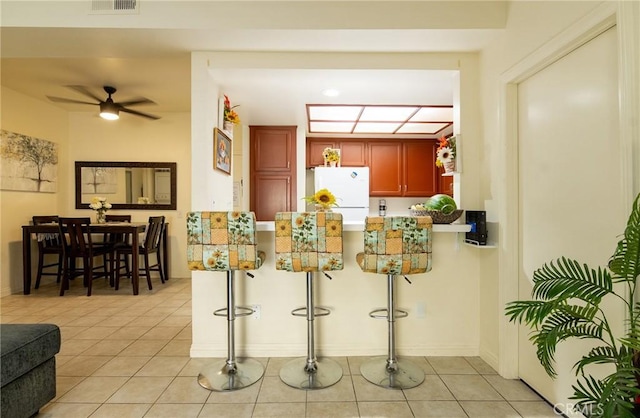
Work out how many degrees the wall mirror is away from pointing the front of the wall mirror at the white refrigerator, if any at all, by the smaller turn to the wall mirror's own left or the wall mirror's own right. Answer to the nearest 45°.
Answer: approximately 45° to the wall mirror's own left

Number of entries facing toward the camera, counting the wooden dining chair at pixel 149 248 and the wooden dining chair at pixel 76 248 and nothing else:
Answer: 0

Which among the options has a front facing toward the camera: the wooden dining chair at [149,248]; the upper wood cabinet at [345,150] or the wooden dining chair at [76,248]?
the upper wood cabinet

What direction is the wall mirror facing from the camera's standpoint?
toward the camera

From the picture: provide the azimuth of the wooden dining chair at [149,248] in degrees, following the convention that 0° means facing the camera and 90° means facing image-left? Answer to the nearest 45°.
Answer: approximately 135°

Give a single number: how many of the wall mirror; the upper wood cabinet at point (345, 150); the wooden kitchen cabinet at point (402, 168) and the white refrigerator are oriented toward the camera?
4

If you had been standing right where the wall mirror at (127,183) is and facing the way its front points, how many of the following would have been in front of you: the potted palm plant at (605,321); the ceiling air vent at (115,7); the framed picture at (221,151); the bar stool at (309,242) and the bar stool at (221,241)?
5

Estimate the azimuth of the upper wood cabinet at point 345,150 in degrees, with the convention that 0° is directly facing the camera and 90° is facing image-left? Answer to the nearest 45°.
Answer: approximately 0°

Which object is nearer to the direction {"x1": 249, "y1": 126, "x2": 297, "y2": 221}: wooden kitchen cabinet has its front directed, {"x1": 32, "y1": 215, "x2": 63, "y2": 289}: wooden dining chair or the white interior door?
the white interior door

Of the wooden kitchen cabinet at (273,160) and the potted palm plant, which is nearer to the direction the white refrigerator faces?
the potted palm plant

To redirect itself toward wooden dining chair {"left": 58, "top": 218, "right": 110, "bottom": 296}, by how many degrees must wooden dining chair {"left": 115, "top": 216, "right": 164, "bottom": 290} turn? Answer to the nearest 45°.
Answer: approximately 45° to its left

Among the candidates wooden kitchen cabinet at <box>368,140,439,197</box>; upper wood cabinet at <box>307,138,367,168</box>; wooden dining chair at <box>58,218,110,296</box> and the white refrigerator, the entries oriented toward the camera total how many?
3

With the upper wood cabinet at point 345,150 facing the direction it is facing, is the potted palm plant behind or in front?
in front

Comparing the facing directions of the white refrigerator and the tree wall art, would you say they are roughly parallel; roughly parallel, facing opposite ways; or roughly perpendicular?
roughly perpendicular

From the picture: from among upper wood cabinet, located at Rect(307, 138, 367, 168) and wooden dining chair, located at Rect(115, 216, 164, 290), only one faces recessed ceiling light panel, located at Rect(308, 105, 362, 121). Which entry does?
the upper wood cabinet

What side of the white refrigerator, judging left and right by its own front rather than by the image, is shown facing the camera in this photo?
front
